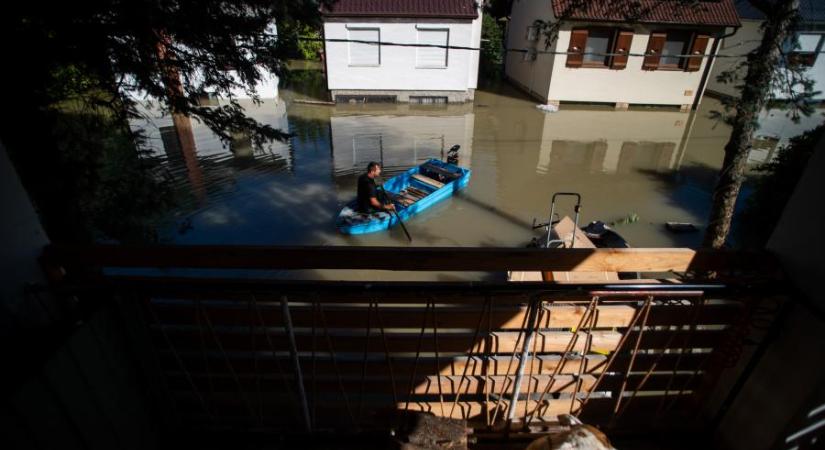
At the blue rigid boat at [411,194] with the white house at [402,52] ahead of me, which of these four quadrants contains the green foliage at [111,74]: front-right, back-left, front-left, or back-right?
back-left

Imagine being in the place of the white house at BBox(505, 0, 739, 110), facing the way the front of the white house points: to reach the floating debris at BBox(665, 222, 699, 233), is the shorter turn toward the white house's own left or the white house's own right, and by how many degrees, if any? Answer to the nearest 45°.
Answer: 0° — it already faces it

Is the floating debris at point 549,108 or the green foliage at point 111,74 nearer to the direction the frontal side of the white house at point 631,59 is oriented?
the green foliage

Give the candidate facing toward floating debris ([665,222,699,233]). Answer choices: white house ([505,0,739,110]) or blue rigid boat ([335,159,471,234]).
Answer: the white house

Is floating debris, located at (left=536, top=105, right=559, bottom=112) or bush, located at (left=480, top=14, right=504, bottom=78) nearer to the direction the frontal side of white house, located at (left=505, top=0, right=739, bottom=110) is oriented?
the floating debris

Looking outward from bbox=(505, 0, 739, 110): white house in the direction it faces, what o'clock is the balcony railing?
The balcony railing is roughly at 12 o'clock from the white house.

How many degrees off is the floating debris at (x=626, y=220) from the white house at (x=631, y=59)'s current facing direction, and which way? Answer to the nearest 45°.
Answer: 0° — it already faces it

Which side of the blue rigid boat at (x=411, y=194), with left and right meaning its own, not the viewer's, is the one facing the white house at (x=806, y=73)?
back

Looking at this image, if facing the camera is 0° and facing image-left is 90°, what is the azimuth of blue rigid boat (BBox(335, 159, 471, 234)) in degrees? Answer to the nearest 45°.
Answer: approximately 45°

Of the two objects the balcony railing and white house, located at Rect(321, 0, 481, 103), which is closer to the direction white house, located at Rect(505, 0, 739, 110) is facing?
the balcony railing

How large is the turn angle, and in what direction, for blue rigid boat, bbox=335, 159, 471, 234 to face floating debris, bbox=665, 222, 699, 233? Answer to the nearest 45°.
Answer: approximately 135° to its left

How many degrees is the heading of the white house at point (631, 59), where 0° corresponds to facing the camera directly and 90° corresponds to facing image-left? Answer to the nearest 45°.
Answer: approximately 0°
